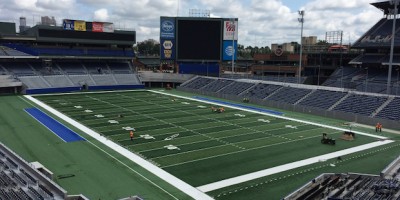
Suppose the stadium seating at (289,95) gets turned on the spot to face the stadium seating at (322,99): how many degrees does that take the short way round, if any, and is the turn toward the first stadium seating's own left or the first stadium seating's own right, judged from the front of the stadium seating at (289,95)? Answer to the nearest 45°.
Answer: approximately 90° to the first stadium seating's own left

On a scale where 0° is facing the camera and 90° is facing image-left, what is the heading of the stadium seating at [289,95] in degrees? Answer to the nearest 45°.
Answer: approximately 45°

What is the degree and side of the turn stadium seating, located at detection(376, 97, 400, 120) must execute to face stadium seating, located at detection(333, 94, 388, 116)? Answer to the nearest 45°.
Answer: approximately 90° to its right

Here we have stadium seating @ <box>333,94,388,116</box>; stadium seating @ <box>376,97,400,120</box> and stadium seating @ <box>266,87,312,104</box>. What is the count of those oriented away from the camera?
0

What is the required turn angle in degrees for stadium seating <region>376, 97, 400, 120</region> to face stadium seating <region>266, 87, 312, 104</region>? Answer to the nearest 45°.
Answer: approximately 90° to its right

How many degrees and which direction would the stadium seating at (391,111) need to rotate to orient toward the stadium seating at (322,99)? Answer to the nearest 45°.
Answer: approximately 90° to its right

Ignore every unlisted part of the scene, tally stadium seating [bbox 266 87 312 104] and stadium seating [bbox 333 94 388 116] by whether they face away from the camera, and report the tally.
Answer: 0

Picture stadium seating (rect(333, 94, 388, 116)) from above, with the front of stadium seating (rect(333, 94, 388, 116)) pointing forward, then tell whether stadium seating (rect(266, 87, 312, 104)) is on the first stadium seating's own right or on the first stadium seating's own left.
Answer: on the first stadium seating's own right

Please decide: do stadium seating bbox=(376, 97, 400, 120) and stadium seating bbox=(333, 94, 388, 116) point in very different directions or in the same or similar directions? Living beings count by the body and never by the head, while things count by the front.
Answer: same or similar directions

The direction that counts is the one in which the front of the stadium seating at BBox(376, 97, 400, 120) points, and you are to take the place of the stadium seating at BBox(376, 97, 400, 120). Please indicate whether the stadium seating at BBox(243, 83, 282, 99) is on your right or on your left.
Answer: on your right

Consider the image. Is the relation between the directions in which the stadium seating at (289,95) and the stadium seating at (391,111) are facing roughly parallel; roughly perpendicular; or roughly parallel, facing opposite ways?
roughly parallel

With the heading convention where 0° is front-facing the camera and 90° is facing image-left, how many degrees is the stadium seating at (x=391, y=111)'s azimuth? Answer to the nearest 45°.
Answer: approximately 45°
